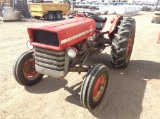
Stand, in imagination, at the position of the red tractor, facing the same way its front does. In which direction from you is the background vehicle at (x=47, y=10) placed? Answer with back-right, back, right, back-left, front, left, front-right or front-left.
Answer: back-right

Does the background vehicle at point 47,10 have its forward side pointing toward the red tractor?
no

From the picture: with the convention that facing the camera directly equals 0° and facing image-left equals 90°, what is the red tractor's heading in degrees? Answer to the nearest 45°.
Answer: approximately 45°
